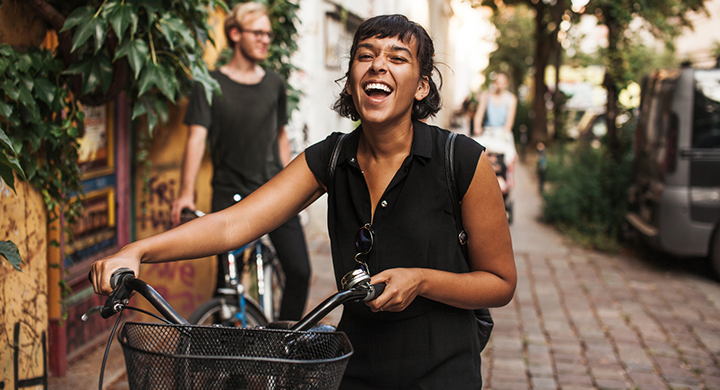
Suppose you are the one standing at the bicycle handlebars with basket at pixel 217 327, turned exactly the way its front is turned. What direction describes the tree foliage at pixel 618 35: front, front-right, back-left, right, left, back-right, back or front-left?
back-left

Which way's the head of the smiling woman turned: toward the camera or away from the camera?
toward the camera

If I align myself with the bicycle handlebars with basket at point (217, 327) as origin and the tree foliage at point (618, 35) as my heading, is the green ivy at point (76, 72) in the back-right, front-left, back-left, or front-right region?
front-left

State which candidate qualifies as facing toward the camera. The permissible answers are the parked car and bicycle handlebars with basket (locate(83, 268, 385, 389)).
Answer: the bicycle handlebars with basket

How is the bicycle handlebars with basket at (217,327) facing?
toward the camera

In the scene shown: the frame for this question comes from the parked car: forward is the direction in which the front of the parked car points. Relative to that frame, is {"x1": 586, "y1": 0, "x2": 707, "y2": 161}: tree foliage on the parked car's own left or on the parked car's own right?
on the parked car's own left

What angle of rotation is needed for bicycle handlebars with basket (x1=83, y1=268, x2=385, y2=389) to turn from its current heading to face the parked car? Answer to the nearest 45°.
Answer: approximately 135° to its left

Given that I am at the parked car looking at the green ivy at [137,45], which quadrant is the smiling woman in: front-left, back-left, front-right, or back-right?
front-left

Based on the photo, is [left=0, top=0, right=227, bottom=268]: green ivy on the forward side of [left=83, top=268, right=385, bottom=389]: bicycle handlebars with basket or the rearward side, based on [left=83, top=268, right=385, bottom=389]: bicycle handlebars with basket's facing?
on the rearward side
